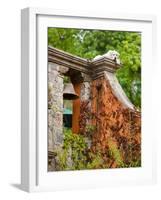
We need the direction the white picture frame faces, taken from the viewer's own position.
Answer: facing the viewer and to the right of the viewer
